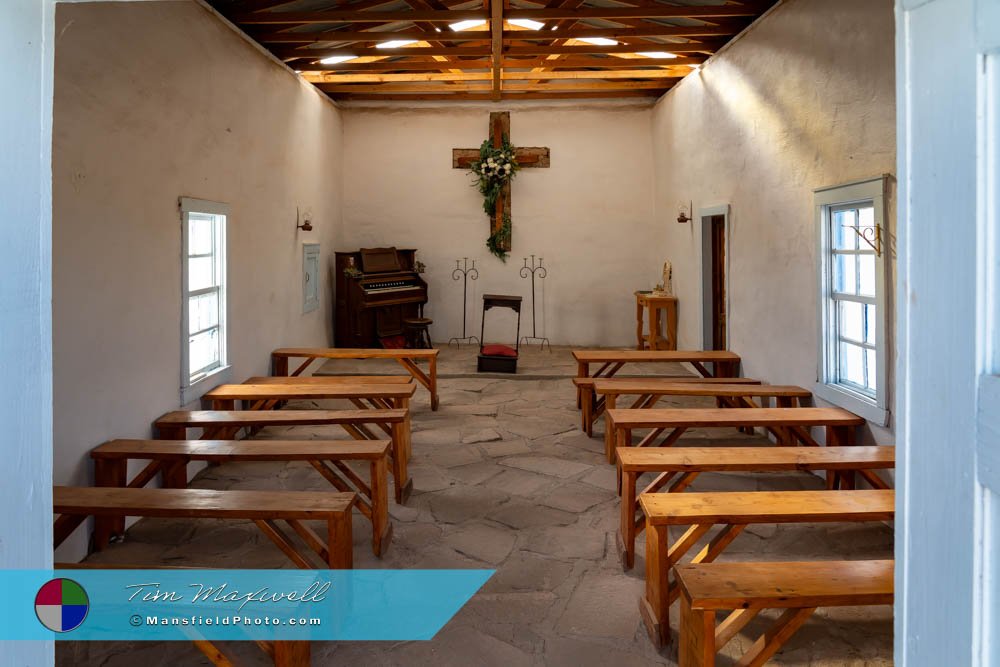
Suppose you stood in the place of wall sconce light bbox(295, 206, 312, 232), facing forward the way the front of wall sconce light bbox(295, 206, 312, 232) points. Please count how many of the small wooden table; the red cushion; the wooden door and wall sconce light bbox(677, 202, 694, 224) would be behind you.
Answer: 0

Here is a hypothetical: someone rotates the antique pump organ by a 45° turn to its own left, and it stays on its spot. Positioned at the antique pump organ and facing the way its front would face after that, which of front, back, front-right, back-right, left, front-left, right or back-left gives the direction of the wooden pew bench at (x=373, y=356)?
right

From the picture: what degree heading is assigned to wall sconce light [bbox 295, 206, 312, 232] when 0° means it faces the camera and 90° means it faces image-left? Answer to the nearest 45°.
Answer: approximately 270°

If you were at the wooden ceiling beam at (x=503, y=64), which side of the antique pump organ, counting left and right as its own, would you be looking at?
front

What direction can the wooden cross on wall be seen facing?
toward the camera

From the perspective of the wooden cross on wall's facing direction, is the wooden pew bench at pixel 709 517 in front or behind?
in front

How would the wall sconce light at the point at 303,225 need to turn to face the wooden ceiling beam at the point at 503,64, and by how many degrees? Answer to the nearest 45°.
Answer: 0° — it already faces it

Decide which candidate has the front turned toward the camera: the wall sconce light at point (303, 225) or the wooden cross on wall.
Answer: the wooden cross on wall

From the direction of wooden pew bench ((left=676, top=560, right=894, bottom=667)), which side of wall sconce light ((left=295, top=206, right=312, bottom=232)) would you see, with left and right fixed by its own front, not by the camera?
right

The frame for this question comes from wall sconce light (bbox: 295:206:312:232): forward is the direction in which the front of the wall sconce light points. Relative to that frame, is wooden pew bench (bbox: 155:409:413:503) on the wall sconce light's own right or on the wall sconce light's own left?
on the wall sconce light's own right

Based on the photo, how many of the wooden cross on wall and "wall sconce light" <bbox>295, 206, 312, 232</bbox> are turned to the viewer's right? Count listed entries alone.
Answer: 1

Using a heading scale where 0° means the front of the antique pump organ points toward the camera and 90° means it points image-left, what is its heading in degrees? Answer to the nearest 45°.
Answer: approximately 315°

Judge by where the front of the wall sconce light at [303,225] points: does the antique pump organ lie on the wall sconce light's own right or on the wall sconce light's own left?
on the wall sconce light's own left
